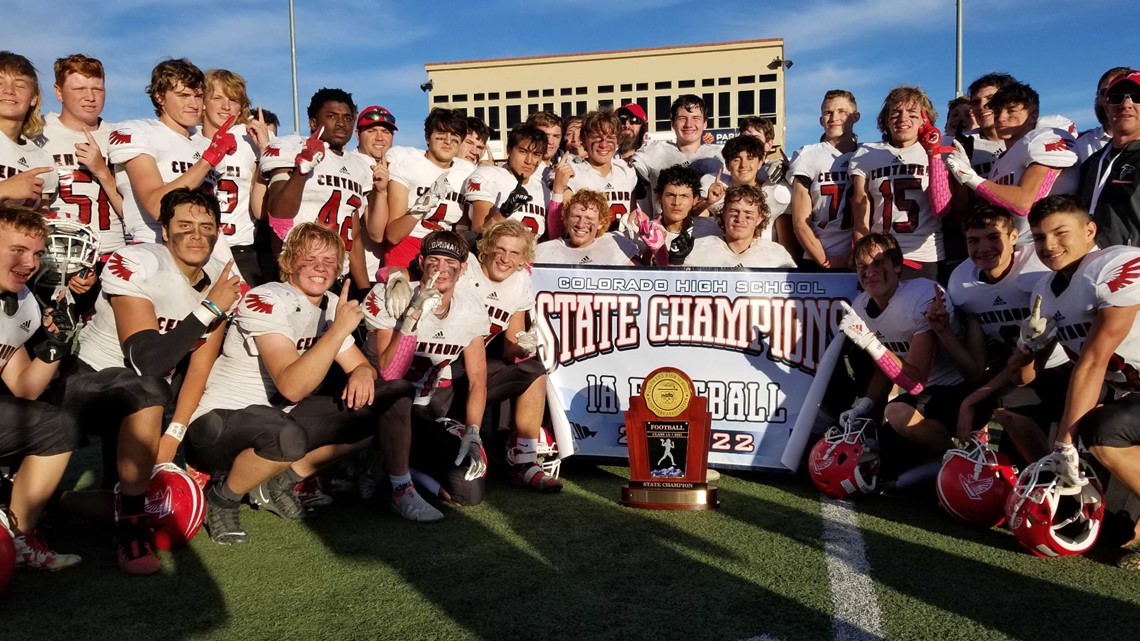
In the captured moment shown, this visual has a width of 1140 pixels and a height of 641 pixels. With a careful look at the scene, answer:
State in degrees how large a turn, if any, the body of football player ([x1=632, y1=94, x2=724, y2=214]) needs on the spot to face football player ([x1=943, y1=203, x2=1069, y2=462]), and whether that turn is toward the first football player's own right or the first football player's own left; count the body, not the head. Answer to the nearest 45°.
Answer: approximately 45° to the first football player's own left

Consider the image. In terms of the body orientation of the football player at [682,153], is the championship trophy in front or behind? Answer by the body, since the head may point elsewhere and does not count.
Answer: in front

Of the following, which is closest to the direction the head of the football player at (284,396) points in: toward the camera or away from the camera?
toward the camera

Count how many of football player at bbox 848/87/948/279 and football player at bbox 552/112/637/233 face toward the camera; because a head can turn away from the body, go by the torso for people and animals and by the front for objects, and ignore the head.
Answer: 2

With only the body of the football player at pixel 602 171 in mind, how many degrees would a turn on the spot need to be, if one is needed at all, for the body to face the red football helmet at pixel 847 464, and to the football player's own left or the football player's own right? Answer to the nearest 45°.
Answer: approximately 45° to the football player's own left

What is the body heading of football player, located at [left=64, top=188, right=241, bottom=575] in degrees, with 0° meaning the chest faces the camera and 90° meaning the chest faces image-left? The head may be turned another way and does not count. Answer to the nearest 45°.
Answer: approximately 315°

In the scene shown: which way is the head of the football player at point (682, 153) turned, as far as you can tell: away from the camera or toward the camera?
toward the camera

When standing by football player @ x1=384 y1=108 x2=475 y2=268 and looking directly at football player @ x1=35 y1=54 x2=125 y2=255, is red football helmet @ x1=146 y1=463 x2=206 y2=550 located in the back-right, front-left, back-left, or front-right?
front-left

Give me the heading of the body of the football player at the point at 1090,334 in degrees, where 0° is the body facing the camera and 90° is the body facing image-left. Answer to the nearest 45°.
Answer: approximately 45°

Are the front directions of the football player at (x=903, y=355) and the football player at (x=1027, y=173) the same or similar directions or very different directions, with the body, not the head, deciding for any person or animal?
same or similar directions

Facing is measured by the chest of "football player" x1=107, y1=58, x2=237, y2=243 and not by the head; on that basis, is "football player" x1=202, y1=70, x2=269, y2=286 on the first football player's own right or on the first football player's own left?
on the first football player's own left

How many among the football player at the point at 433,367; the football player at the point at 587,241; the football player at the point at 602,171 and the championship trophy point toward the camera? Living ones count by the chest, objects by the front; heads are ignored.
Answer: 4

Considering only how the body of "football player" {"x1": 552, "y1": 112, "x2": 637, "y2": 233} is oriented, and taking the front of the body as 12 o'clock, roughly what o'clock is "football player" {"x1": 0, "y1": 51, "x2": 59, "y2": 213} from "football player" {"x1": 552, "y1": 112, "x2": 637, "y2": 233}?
"football player" {"x1": 0, "y1": 51, "x2": 59, "y2": 213} is roughly at 2 o'clock from "football player" {"x1": 552, "y1": 112, "x2": 637, "y2": 233}.

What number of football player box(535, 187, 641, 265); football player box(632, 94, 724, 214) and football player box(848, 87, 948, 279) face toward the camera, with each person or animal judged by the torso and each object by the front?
3

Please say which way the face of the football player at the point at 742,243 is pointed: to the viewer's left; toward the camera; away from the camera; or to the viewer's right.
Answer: toward the camera

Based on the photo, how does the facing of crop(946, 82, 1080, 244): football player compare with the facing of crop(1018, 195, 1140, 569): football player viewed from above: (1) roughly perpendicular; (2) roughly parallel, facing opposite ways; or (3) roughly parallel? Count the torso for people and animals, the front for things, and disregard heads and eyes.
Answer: roughly parallel

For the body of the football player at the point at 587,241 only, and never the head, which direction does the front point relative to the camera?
toward the camera

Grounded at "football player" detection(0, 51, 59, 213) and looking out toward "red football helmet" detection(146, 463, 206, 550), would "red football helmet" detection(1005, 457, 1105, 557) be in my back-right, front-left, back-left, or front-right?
front-left
